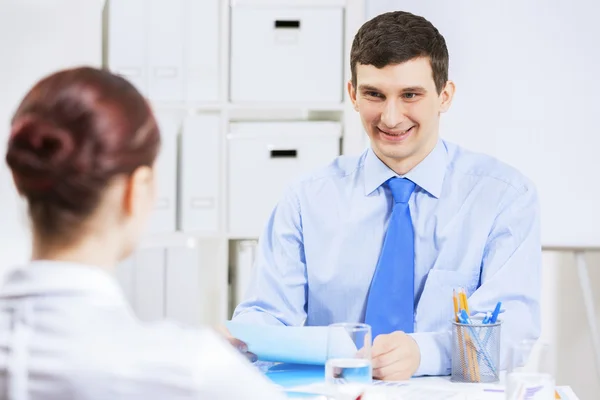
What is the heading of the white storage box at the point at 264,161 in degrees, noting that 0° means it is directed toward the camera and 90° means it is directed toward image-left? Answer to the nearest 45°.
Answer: approximately 0°

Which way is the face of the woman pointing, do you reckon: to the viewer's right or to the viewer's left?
to the viewer's right

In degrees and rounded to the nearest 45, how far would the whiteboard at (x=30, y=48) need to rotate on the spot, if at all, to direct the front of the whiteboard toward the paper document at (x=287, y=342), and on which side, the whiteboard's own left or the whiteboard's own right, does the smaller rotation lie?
0° — it already faces it
